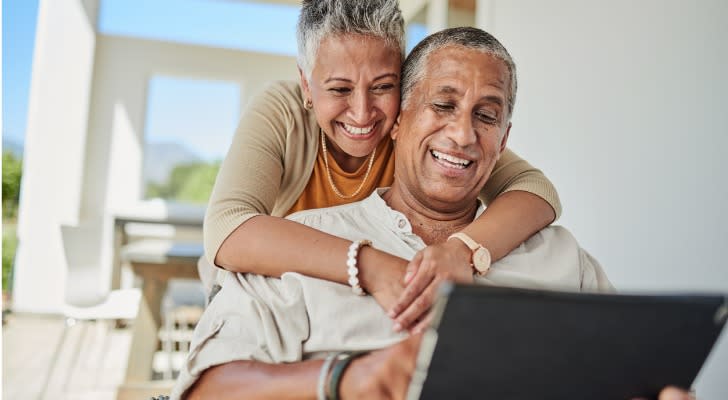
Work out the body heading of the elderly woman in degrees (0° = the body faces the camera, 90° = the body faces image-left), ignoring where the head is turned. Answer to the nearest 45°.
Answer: approximately 315°

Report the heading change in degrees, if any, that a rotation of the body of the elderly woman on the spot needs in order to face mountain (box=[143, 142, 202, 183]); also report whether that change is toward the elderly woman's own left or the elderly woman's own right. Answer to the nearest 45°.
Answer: approximately 135° to the elderly woman's own left

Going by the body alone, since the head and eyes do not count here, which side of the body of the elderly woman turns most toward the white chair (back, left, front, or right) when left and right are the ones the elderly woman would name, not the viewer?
back

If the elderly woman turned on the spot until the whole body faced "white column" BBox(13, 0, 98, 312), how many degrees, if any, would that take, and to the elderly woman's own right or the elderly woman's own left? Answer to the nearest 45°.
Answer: approximately 180°

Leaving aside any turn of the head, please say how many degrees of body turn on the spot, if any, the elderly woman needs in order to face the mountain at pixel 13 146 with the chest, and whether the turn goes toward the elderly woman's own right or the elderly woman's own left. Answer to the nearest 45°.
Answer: approximately 180°

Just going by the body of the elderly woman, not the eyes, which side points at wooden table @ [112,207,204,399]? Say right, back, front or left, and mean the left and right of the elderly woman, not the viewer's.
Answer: back

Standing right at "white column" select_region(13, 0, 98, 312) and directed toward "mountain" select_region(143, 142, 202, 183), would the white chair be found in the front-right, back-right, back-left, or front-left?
back-right

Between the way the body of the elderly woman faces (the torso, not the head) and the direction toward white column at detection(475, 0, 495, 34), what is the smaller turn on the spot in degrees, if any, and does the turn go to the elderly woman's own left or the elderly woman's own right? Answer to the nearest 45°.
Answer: approximately 135° to the elderly woman's own left
